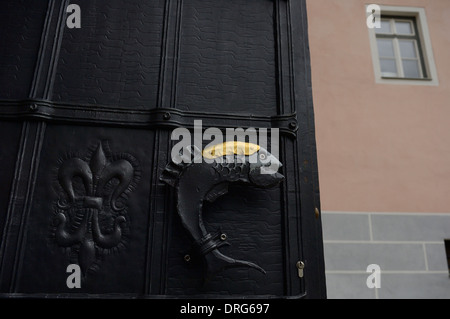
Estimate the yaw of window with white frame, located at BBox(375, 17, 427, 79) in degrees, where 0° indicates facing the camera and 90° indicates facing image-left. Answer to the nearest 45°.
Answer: approximately 0°
